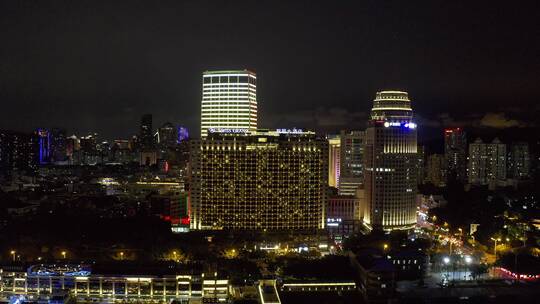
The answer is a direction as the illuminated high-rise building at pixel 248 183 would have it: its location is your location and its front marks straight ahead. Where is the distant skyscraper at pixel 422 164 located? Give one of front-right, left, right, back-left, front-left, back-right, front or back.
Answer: back-left

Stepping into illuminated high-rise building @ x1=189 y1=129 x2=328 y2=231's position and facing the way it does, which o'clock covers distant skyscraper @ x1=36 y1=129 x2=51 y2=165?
The distant skyscraper is roughly at 5 o'clock from the illuminated high-rise building.

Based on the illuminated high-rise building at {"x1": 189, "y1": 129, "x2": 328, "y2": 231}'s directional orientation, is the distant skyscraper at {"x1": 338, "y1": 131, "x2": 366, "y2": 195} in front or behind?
behind

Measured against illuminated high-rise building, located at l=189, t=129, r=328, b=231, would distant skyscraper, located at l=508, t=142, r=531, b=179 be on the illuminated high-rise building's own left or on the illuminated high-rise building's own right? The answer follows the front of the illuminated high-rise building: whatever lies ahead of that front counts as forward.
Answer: on the illuminated high-rise building's own left

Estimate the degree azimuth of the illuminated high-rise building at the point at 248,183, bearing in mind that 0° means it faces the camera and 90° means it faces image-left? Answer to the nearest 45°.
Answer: approximately 0°

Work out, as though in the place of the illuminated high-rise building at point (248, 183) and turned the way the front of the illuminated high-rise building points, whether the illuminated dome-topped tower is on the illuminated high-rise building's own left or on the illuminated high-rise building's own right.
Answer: on the illuminated high-rise building's own left

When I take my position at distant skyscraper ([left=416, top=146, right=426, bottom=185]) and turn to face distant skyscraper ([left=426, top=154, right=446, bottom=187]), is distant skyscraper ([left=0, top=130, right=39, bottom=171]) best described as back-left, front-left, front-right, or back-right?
back-left

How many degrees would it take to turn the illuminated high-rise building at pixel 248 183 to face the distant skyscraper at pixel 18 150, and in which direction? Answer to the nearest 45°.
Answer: approximately 135° to its right

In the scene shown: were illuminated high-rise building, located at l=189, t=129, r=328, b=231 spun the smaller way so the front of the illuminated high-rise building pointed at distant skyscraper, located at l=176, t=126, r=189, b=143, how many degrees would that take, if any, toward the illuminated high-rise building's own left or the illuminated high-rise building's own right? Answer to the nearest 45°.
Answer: approximately 180°
